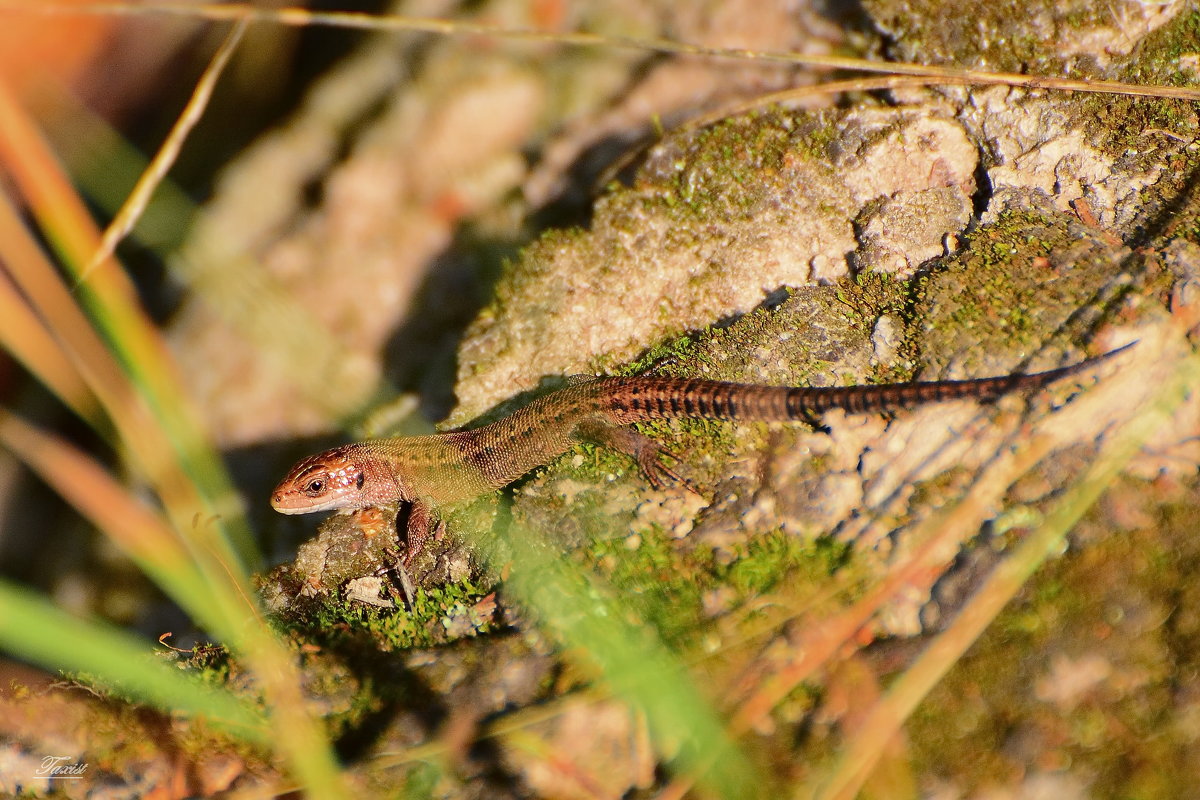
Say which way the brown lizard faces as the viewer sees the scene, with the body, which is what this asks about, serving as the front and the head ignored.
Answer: to the viewer's left

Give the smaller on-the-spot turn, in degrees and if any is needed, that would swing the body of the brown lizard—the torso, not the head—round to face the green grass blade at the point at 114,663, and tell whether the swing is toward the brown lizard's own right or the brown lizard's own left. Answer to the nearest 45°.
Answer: approximately 45° to the brown lizard's own left

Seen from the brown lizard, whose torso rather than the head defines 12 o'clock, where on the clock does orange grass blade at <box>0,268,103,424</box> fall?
The orange grass blade is roughly at 11 o'clock from the brown lizard.
